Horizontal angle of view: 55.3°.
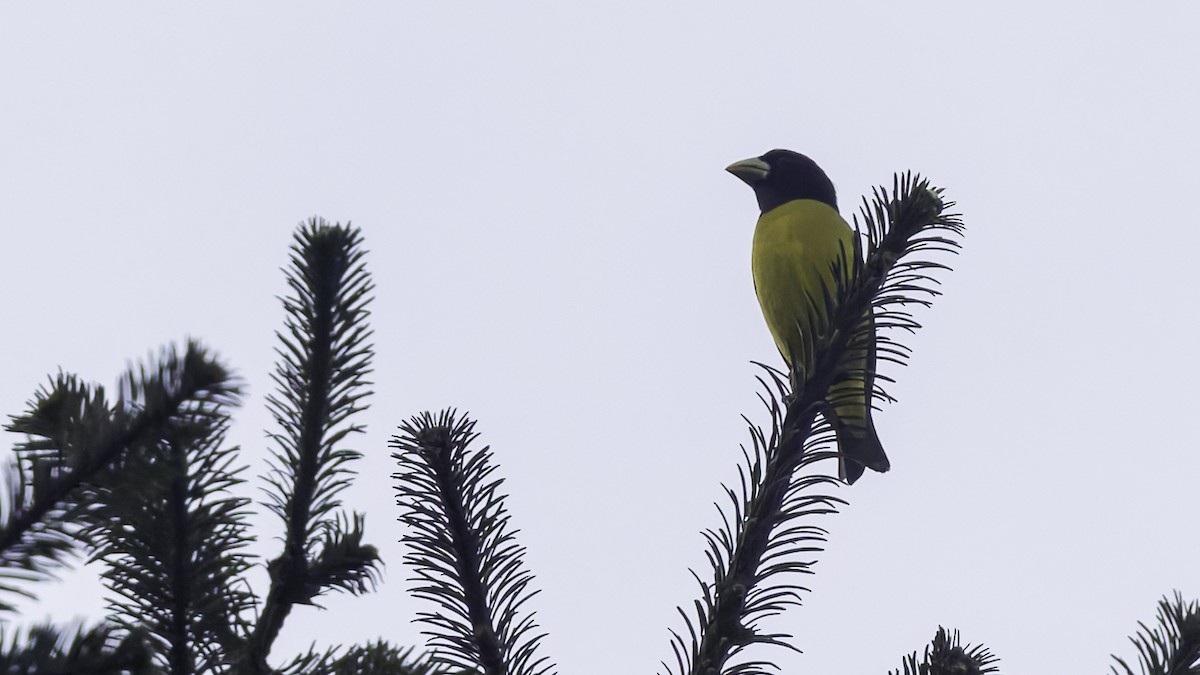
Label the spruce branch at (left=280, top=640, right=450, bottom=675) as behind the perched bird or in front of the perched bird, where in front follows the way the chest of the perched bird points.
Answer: in front

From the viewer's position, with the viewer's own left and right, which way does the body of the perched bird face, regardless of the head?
facing the viewer and to the left of the viewer

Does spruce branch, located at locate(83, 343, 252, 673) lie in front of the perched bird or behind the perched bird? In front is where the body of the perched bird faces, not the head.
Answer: in front
